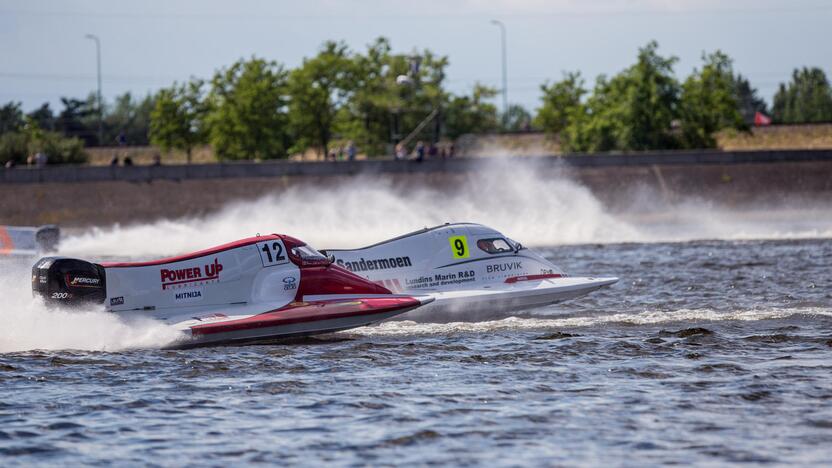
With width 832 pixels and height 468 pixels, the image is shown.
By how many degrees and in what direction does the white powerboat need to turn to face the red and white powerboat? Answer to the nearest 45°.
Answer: approximately 135° to its right

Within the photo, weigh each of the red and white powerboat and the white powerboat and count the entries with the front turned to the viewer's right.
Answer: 2

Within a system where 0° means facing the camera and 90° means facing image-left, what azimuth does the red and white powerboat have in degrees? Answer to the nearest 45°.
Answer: approximately 270°

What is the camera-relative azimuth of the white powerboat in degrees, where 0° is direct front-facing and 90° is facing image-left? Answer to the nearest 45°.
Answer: approximately 270°

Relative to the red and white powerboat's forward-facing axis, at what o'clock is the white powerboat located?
The white powerboat is roughly at 11 o'clock from the red and white powerboat.
